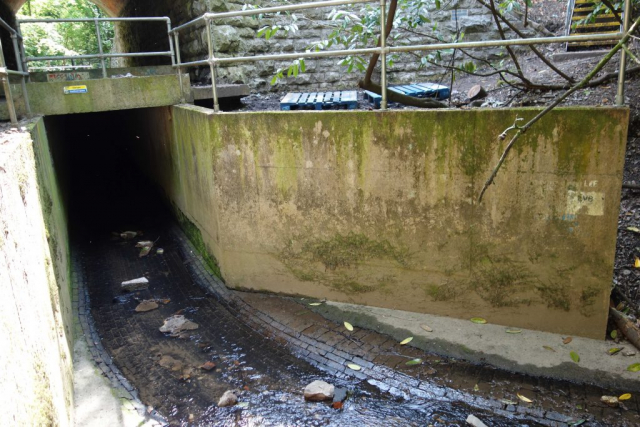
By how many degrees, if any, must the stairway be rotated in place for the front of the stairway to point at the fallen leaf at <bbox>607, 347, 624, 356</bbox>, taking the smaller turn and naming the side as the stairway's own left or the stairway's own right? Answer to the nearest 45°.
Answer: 0° — it already faces it

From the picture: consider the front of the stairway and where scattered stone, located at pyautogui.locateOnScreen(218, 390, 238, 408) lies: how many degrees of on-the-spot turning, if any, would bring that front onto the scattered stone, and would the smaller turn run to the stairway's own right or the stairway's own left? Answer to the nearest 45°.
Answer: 0° — it already faces it

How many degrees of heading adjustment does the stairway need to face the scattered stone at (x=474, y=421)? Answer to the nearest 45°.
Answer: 0° — it already faces it

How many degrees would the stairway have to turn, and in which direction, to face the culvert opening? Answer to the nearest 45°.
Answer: approximately 45° to its right

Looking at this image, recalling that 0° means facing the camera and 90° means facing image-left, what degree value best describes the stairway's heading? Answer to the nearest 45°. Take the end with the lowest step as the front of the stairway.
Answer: approximately 0°

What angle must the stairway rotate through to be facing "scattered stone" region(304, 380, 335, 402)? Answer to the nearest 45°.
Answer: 0° — it already faces it

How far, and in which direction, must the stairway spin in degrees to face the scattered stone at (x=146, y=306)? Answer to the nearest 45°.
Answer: approximately 45° to its right

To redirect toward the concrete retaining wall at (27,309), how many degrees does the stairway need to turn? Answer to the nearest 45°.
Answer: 0° — it already faces it

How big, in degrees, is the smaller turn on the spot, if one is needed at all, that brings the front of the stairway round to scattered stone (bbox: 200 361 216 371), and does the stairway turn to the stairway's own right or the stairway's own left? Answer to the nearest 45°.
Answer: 0° — it already faces it

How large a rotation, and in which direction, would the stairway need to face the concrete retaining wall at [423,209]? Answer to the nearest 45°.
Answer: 0° — it already faces it
